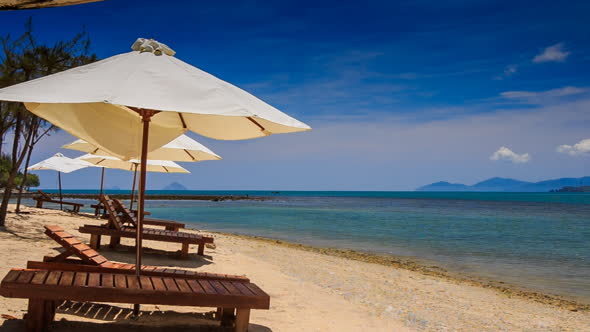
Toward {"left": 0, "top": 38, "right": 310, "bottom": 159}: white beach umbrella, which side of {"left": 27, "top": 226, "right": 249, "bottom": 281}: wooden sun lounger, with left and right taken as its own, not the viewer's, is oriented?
right

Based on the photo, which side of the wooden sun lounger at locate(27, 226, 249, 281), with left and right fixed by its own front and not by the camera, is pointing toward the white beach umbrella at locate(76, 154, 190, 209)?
left

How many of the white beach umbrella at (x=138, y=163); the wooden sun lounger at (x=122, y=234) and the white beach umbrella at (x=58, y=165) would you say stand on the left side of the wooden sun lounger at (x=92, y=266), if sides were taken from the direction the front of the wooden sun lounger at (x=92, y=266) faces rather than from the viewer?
3

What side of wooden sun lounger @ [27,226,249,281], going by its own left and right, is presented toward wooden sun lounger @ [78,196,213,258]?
left

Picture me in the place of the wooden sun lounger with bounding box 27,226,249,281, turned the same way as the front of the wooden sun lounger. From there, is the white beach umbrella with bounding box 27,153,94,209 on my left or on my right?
on my left

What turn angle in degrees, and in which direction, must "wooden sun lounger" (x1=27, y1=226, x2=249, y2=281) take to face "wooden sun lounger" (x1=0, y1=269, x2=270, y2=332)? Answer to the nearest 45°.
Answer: approximately 90° to its right

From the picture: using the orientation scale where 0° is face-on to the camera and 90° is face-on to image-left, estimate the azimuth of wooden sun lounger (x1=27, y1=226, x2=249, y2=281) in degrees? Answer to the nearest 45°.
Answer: approximately 270°
